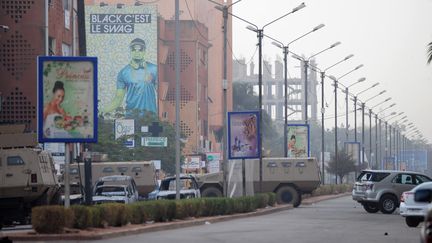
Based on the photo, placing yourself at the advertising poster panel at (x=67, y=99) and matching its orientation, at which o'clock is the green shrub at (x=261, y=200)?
The green shrub is roughly at 7 o'clock from the advertising poster panel.

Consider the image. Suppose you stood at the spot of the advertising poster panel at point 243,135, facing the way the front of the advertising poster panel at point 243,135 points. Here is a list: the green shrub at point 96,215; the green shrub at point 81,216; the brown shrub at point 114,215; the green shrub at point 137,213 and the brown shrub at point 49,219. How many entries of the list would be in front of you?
5

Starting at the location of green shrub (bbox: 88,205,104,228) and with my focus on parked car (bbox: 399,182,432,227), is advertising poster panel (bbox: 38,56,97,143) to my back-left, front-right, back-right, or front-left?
back-left

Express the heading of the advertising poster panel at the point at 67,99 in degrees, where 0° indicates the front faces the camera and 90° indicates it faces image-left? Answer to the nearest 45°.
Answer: approximately 0°
